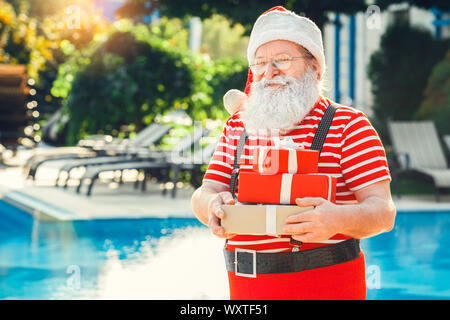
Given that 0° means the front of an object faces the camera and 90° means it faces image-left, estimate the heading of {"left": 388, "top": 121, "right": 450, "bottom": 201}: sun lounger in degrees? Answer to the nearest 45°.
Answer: approximately 315°

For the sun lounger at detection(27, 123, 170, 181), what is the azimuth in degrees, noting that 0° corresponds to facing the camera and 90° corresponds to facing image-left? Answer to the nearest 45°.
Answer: approximately 90°

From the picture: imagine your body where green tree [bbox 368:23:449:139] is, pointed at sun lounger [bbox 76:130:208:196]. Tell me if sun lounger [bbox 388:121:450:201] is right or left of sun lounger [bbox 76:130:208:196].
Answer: left

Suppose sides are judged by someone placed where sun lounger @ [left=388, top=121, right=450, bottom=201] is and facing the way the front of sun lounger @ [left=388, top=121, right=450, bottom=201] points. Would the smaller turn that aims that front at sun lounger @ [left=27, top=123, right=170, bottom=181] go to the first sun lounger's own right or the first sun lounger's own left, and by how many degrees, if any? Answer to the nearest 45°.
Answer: approximately 135° to the first sun lounger's own right

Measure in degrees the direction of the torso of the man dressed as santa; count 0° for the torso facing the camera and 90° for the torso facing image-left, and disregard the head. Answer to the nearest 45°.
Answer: approximately 45°

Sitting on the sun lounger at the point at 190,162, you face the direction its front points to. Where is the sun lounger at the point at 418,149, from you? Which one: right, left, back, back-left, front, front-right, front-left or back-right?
back-left

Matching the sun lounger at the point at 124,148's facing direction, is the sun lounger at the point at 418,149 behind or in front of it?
behind

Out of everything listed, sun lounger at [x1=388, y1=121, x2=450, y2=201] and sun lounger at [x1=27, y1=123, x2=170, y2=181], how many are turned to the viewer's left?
1

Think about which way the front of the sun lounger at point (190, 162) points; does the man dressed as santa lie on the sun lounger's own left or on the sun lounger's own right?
on the sun lounger's own left

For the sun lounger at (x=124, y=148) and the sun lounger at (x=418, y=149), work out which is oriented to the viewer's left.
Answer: the sun lounger at (x=124, y=148)
